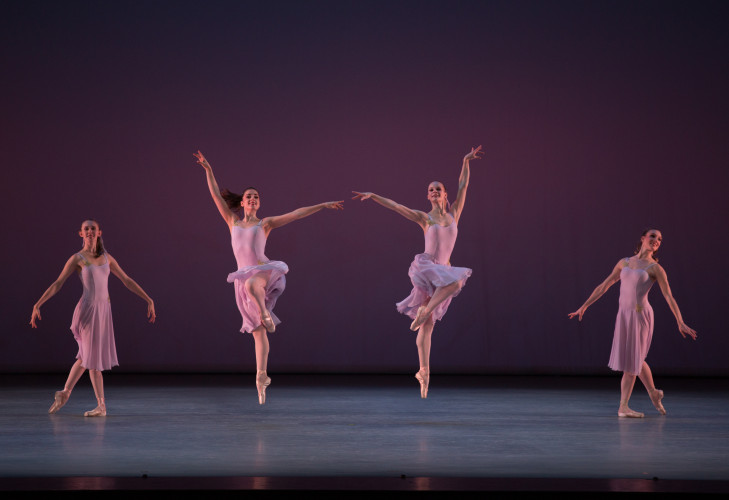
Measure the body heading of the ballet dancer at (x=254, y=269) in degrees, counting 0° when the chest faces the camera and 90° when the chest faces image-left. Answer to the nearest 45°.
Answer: approximately 0°

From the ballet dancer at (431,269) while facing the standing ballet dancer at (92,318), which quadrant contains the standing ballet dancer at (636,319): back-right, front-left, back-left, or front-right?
back-left

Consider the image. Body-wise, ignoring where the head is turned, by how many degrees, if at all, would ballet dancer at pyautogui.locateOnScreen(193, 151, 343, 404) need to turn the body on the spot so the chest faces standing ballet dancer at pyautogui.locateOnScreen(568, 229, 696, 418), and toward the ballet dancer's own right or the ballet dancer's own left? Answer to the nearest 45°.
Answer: approximately 90° to the ballet dancer's own left

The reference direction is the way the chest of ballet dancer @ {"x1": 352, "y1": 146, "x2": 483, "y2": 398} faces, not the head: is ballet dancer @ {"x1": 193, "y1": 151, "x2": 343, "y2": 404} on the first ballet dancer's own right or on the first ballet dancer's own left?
on the first ballet dancer's own right

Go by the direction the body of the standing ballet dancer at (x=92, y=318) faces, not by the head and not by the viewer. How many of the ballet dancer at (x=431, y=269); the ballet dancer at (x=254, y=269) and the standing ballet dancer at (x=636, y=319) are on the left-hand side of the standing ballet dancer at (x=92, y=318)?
3

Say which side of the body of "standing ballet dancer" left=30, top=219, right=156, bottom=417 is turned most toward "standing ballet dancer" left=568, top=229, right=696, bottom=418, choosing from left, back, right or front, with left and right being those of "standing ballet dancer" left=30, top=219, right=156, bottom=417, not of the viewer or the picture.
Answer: left

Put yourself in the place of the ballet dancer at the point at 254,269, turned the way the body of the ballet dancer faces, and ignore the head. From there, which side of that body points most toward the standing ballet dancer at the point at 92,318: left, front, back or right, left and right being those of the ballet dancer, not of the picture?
right

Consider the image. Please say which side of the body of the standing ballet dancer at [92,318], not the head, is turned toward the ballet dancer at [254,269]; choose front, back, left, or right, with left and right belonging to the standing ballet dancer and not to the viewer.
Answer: left

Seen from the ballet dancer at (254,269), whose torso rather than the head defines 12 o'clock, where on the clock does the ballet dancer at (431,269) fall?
the ballet dancer at (431,269) is roughly at 9 o'clock from the ballet dancer at (254,269).

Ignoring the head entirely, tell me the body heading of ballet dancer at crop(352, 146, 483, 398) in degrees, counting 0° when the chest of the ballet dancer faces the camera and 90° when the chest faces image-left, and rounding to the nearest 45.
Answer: approximately 0°
